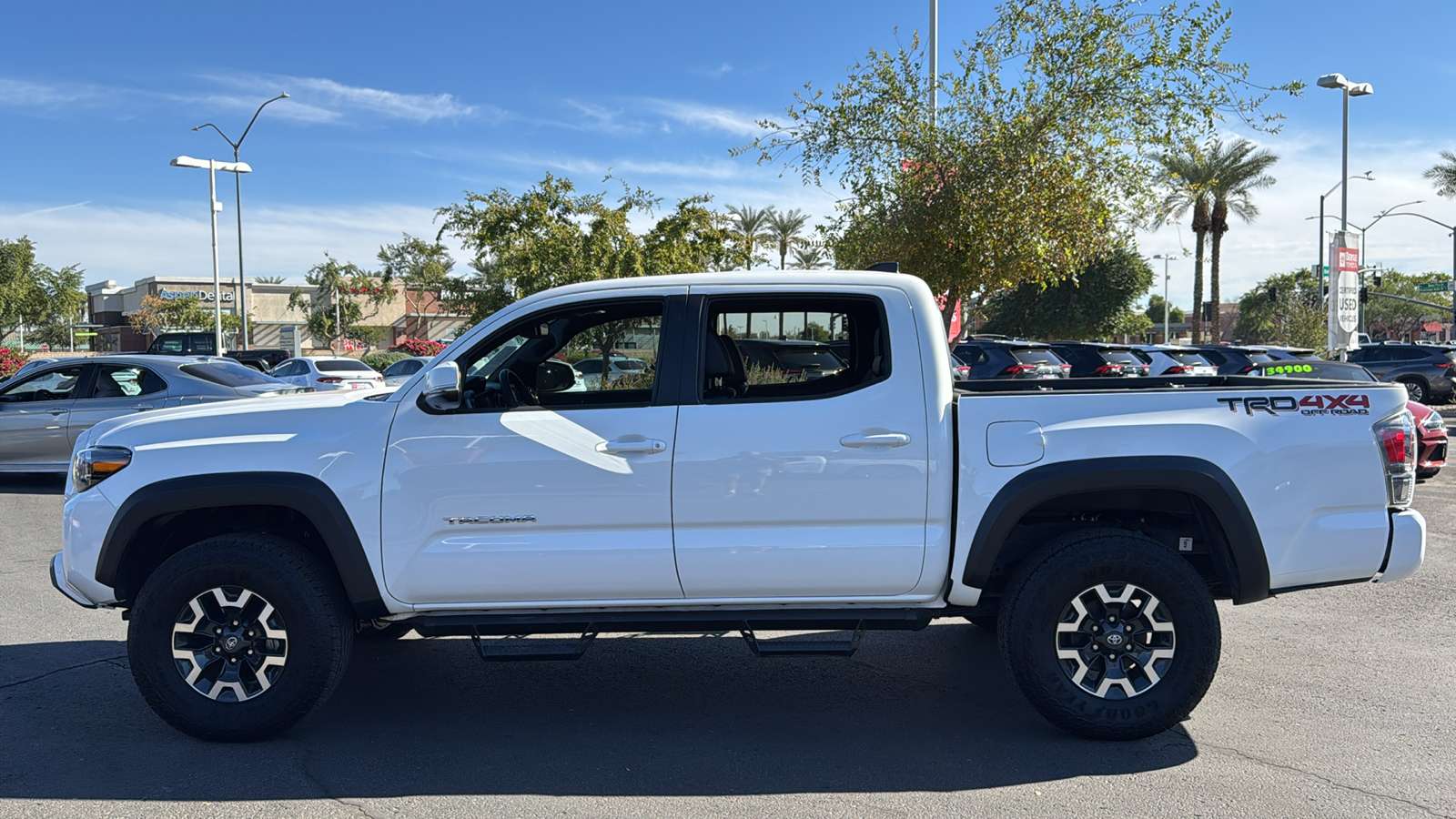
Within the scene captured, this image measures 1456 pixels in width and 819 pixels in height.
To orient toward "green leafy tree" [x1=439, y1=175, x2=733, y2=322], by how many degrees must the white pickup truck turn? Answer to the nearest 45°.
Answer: approximately 90° to its right

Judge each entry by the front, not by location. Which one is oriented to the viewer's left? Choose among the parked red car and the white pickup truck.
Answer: the white pickup truck

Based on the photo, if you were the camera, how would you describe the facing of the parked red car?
facing the viewer and to the right of the viewer

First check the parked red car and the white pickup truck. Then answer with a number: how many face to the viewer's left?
1

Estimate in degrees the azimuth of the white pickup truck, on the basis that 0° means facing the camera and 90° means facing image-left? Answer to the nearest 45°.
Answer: approximately 90°

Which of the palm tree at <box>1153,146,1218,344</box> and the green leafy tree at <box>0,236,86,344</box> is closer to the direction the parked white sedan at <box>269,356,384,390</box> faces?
the green leafy tree

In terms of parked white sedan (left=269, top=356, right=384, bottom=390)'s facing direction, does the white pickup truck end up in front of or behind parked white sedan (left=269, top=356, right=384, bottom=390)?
behind

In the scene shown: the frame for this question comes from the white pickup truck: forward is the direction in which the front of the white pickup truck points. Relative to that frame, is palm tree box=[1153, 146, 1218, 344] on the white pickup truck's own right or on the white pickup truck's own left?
on the white pickup truck's own right

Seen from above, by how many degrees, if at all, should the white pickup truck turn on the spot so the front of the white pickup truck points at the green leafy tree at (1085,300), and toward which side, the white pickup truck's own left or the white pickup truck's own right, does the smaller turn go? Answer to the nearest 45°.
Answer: approximately 90° to the white pickup truck's own right

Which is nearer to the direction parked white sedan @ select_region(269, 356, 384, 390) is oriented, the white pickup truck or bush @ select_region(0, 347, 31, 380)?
the bush

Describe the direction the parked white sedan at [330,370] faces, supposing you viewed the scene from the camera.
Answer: facing away from the viewer and to the left of the viewer

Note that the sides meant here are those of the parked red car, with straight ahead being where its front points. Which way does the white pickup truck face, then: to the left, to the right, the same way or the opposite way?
to the right
